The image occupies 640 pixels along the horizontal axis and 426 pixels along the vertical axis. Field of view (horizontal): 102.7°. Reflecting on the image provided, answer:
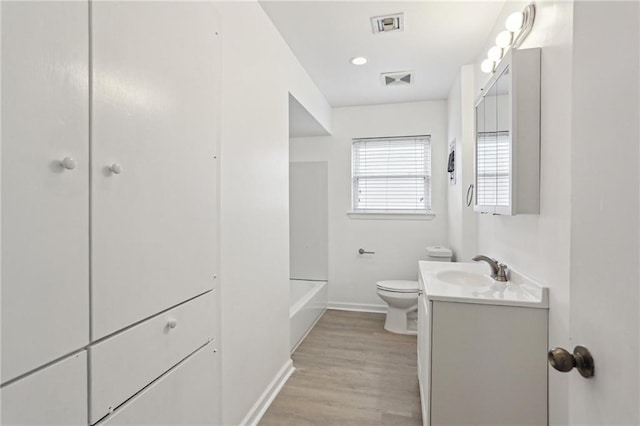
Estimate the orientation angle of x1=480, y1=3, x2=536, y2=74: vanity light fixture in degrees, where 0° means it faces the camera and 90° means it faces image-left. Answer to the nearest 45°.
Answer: approximately 90°

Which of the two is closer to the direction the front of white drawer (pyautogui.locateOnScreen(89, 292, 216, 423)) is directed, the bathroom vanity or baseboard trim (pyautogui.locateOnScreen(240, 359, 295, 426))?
the bathroom vanity

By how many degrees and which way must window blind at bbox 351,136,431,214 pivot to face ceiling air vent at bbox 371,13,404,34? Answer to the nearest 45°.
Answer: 0° — it already faces it

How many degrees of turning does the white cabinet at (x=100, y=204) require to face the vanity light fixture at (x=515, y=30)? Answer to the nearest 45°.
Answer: approximately 45° to its left

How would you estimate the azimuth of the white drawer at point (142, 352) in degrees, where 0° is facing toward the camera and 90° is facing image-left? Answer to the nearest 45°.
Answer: approximately 315°

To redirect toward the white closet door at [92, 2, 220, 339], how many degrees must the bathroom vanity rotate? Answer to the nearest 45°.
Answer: approximately 45° to its left

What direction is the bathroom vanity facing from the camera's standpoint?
to the viewer's left

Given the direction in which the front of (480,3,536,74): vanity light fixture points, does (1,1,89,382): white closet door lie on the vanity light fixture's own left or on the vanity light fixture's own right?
on the vanity light fixture's own left

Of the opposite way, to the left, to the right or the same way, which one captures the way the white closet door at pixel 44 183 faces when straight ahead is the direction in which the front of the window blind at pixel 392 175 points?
to the left

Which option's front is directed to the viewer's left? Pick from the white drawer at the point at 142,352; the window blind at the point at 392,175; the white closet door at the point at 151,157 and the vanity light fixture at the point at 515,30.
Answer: the vanity light fixture

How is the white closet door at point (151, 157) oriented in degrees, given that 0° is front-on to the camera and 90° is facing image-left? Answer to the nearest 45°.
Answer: approximately 315°
